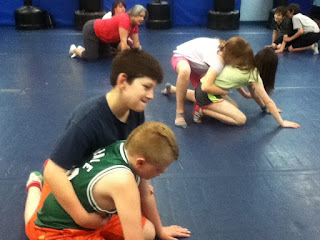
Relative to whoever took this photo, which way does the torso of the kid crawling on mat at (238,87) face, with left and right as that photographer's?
facing to the right of the viewer

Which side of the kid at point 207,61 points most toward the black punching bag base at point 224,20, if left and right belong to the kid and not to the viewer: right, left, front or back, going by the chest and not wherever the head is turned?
left

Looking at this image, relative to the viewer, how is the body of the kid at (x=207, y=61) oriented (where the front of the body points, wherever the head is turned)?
to the viewer's right

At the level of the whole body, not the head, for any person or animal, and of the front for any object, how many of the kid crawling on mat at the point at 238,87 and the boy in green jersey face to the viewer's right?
2

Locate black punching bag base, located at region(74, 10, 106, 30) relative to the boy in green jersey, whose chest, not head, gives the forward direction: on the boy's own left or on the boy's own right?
on the boy's own left

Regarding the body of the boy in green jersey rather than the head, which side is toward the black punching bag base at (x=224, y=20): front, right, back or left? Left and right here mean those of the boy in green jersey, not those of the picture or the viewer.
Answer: left

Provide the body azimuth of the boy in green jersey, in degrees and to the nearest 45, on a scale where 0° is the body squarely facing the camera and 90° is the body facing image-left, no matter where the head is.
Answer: approximately 270°

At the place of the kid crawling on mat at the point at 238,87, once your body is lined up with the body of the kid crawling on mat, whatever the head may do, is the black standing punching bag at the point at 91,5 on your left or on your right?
on your left

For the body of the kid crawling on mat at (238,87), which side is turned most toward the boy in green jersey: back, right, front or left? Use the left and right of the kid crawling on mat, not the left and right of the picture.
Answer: right

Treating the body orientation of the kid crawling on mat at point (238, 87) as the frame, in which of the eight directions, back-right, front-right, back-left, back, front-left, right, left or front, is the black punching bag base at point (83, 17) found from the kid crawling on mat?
back-left

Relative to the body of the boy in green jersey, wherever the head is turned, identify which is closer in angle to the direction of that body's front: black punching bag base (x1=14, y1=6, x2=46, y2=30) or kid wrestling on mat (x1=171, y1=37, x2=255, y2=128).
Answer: the kid wrestling on mat

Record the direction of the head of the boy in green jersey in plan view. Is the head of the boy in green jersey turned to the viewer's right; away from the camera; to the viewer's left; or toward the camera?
to the viewer's right
